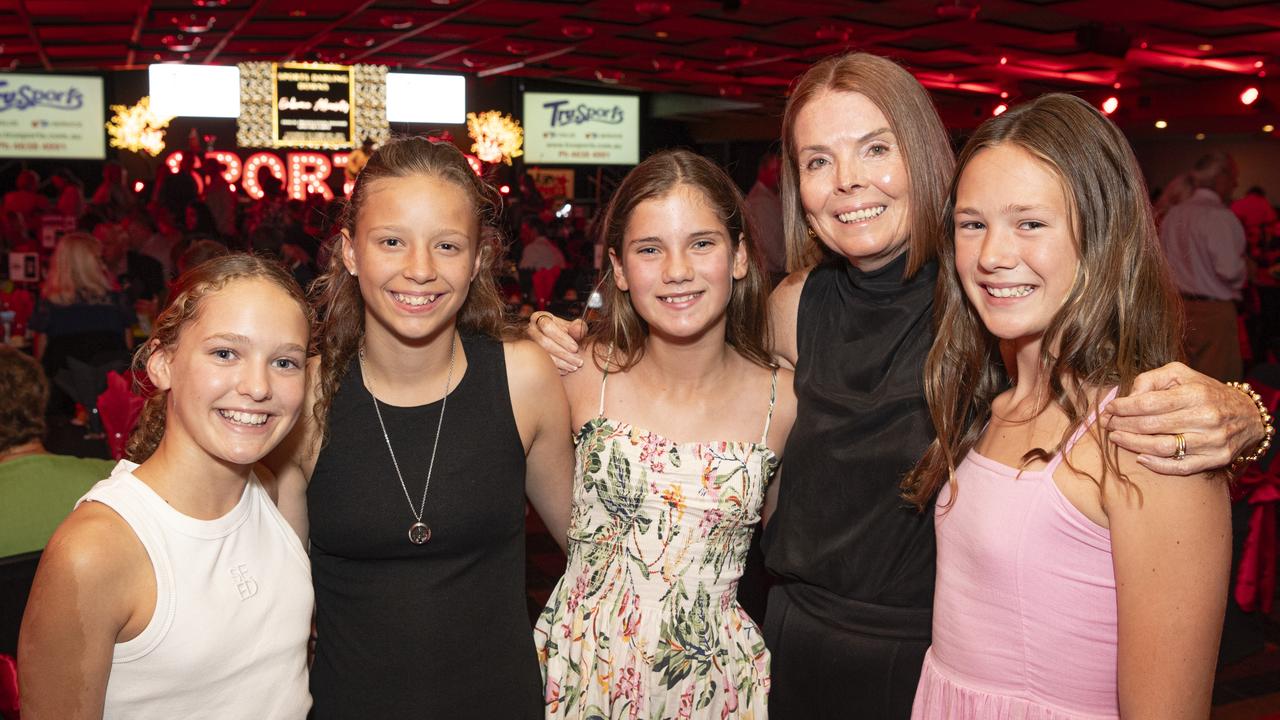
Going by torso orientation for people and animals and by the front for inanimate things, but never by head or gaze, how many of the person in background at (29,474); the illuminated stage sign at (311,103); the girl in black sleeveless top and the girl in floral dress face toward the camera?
3

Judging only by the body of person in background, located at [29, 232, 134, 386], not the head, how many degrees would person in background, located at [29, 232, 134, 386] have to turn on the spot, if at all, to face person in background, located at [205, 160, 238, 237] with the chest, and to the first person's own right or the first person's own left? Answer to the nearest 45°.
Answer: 0° — they already face them

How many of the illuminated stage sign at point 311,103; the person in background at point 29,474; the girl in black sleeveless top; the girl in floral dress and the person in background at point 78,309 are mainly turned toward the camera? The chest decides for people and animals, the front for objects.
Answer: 3

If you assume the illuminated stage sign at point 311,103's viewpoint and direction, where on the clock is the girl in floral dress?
The girl in floral dress is roughly at 12 o'clock from the illuminated stage sign.

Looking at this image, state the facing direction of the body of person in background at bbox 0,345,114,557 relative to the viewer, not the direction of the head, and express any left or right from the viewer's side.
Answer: facing away from the viewer

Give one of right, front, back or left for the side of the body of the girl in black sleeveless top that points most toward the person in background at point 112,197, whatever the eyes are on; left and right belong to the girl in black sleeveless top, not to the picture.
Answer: back

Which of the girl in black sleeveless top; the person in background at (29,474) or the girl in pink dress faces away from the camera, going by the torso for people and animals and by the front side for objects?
the person in background

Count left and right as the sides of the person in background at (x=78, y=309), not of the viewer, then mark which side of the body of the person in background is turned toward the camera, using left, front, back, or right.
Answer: back

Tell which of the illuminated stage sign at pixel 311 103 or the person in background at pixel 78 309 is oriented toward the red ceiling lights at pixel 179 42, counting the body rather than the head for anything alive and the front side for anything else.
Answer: the person in background

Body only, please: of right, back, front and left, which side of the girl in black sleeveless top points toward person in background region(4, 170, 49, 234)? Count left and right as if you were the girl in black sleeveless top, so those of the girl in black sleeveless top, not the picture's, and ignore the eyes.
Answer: back

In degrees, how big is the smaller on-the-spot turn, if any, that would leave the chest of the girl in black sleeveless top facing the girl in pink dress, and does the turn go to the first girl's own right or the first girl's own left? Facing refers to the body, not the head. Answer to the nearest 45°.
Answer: approximately 45° to the first girl's own left

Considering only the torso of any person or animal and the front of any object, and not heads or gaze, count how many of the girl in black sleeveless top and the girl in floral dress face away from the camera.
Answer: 0
